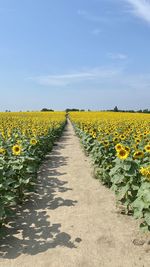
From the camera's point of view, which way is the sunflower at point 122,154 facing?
toward the camera
